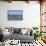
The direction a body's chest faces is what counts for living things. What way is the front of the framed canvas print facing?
toward the camera
